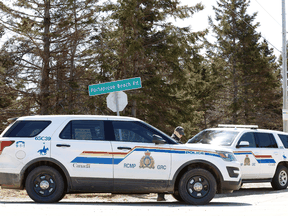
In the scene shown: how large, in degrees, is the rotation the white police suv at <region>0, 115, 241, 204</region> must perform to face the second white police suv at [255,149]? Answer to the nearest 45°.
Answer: approximately 45° to its left

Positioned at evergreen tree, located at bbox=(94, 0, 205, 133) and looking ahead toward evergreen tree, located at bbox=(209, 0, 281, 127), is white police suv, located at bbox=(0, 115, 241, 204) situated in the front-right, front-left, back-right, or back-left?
back-right

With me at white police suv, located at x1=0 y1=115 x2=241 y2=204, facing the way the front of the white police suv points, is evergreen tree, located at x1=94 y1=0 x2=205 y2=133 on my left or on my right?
on my left

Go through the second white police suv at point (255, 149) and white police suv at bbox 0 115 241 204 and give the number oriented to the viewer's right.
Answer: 1

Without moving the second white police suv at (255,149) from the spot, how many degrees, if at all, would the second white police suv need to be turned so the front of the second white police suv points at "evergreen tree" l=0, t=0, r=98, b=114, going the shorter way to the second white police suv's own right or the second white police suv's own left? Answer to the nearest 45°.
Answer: approximately 90° to the second white police suv's own right

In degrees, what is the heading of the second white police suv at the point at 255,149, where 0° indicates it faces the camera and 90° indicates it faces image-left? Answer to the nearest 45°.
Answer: approximately 45°

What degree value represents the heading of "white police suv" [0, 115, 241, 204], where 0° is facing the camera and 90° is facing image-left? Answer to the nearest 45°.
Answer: approximately 270°

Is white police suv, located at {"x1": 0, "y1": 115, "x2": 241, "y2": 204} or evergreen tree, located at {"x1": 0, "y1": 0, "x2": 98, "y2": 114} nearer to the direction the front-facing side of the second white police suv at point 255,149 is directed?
the white police suv

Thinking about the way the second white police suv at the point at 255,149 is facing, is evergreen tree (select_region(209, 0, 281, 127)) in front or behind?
behind
